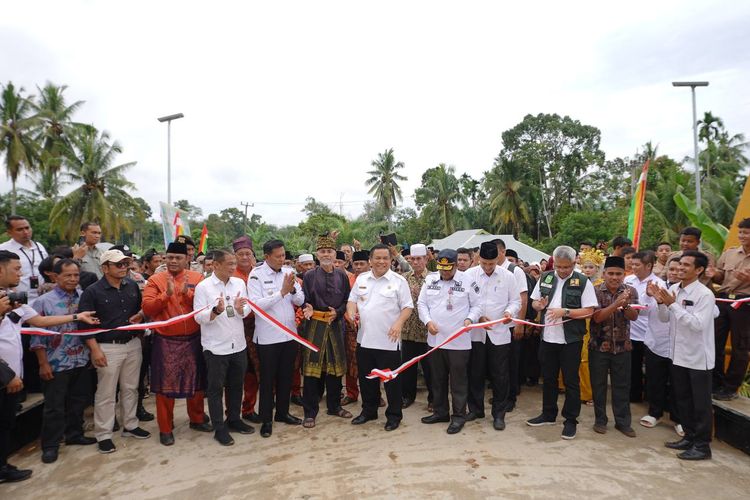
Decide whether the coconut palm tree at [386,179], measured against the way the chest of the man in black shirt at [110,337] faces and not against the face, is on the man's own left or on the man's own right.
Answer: on the man's own left

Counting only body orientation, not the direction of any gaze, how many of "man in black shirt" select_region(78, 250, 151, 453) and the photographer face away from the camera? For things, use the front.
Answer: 0

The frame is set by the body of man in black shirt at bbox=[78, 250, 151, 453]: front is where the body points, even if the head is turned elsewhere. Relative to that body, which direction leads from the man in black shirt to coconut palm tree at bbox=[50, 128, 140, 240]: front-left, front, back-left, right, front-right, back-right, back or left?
back-left

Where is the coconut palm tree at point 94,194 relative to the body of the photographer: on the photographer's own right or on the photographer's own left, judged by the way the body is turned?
on the photographer's own left

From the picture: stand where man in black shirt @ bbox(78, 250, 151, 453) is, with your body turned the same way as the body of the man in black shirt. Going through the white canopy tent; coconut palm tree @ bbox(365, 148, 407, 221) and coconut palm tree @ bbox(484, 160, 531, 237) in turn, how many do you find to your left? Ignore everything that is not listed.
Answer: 3

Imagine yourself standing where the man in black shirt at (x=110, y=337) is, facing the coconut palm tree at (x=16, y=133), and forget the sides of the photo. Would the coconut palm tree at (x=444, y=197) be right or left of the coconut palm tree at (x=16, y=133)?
right

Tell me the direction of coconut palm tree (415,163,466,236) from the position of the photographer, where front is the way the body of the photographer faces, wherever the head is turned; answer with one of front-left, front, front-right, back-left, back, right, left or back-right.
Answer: front-left

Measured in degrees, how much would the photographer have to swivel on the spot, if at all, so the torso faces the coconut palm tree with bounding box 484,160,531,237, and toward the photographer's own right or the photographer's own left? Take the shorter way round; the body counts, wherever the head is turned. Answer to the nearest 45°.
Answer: approximately 45° to the photographer's own left

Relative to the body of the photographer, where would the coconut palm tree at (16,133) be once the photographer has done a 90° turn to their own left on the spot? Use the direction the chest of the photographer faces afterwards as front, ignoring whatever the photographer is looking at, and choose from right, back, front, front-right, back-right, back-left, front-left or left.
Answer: front

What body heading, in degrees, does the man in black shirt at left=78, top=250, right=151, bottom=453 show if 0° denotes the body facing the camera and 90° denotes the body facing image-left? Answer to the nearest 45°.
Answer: approximately 315°

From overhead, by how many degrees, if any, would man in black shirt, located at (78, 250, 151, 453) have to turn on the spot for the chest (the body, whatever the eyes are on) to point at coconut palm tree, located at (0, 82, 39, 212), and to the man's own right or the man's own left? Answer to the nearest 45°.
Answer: approximately 135° to the man's own left

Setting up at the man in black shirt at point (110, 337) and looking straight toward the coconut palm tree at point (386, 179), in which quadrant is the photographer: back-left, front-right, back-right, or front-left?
back-left

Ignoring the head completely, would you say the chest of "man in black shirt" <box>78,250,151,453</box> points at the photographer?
no

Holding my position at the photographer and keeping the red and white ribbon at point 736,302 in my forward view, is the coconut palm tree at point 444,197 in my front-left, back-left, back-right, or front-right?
front-left

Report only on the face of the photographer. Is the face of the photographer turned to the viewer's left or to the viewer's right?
to the viewer's right

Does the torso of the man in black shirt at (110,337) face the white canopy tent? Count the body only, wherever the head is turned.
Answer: no

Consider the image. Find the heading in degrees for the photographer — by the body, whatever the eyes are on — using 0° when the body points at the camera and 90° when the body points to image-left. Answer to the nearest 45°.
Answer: approximately 270°

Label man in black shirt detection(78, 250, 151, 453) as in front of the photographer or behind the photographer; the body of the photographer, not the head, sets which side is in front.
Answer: in front
